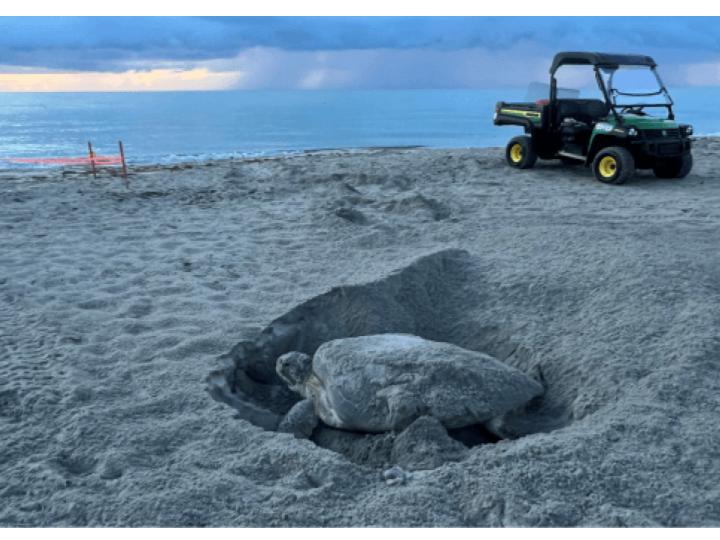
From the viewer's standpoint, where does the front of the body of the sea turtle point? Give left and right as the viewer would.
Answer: facing to the left of the viewer

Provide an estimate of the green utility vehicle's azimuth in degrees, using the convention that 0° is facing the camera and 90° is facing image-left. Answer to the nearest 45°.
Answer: approximately 315°
